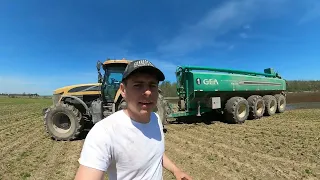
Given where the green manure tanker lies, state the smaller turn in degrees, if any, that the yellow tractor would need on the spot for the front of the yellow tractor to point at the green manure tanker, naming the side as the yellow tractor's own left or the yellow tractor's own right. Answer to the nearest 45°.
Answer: approximately 180°

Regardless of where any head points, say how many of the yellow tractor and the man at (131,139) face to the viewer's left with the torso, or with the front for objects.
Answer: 1

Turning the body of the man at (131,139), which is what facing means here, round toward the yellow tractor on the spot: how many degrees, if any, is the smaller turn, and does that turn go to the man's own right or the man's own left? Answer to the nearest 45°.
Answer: approximately 135° to the man's own left

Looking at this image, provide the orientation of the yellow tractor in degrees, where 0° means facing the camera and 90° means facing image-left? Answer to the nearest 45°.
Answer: approximately 90°

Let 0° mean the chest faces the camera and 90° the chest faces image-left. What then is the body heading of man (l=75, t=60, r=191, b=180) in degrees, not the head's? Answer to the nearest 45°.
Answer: approximately 315°

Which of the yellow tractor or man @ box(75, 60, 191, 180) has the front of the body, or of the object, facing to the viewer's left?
the yellow tractor

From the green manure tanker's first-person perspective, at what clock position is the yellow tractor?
The yellow tractor is roughly at 12 o'clock from the green manure tanker.

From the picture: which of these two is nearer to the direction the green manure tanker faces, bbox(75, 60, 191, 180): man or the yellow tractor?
the yellow tractor

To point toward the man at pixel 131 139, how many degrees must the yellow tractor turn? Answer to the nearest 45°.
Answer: approximately 90° to its left

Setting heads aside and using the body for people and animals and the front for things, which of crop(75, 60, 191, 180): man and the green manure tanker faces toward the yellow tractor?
the green manure tanker
